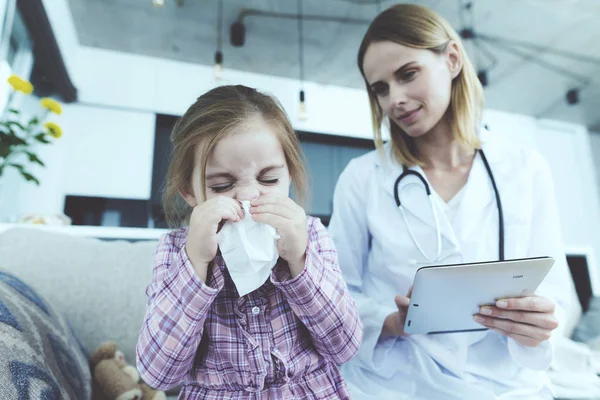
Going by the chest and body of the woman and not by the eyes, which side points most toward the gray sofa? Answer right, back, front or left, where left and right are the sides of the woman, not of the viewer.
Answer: right

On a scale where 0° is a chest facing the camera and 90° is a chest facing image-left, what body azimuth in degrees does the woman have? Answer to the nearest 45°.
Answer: approximately 0°

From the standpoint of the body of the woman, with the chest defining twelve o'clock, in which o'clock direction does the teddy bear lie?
The teddy bear is roughly at 2 o'clock from the woman.

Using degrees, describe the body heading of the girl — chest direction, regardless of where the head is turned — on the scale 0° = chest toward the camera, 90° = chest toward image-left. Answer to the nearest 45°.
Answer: approximately 0°

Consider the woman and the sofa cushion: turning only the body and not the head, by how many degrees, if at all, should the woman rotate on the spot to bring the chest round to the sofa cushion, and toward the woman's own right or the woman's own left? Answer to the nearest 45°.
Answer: approximately 45° to the woman's own right
